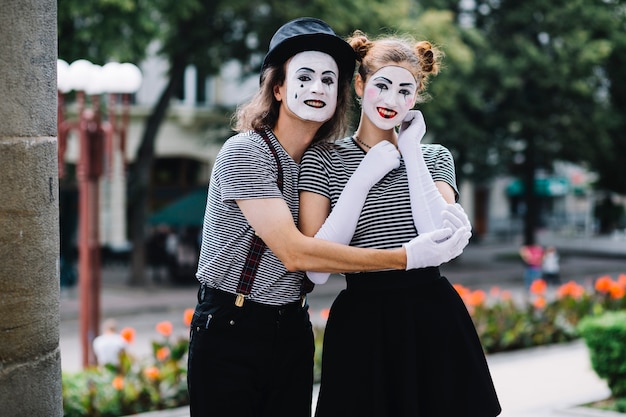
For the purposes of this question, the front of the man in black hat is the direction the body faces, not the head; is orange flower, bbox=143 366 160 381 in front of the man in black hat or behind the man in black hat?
behind

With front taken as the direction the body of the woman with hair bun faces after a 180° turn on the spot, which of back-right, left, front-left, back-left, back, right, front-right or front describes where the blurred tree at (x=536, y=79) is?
front

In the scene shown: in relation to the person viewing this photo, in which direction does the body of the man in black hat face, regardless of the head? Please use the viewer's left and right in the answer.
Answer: facing the viewer and to the right of the viewer

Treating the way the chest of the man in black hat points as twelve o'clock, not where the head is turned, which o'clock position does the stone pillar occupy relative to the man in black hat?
The stone pillar is roughly at 3 o'clock from the man in black hat.

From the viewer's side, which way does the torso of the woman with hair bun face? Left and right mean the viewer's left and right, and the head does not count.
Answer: facing the viewer

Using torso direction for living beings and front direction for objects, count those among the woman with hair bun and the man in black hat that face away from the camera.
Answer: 0

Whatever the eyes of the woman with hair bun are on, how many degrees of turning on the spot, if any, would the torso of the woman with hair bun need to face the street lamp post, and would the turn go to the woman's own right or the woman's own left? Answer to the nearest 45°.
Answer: approximately 135° to the woman's own right

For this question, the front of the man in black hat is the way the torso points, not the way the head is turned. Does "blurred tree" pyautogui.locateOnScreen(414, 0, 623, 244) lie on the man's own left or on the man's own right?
on the man's own left

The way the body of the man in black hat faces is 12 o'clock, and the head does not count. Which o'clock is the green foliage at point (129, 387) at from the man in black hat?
The green foliage is roughly at 7 o'clock from the man in black hat.
